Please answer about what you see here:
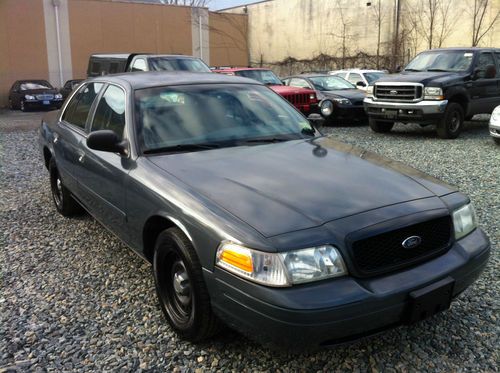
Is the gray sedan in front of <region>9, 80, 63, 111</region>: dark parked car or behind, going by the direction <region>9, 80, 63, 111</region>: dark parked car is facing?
in front

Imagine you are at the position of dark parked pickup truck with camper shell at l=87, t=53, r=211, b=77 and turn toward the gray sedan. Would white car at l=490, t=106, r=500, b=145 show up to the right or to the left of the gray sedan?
left

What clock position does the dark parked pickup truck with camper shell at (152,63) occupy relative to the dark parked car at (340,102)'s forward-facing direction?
the dark parked pickup truck with camper shell at (152,63) is roughly at 4 o'clock from the dark parked car at (340,102).

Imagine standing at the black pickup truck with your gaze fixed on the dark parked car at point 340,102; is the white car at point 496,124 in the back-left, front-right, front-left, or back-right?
back-left

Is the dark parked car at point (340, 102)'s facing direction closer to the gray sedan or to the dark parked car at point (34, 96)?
the gray sedan

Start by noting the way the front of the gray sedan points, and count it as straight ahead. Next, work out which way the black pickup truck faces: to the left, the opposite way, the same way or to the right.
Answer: to the right

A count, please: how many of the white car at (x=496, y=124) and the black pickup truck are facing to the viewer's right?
0

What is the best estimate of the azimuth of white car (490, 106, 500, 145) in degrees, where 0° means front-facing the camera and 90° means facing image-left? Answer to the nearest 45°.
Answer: approximately 45°

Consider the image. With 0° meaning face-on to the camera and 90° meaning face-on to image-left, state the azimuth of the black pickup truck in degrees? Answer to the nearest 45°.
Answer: approximately 45°
